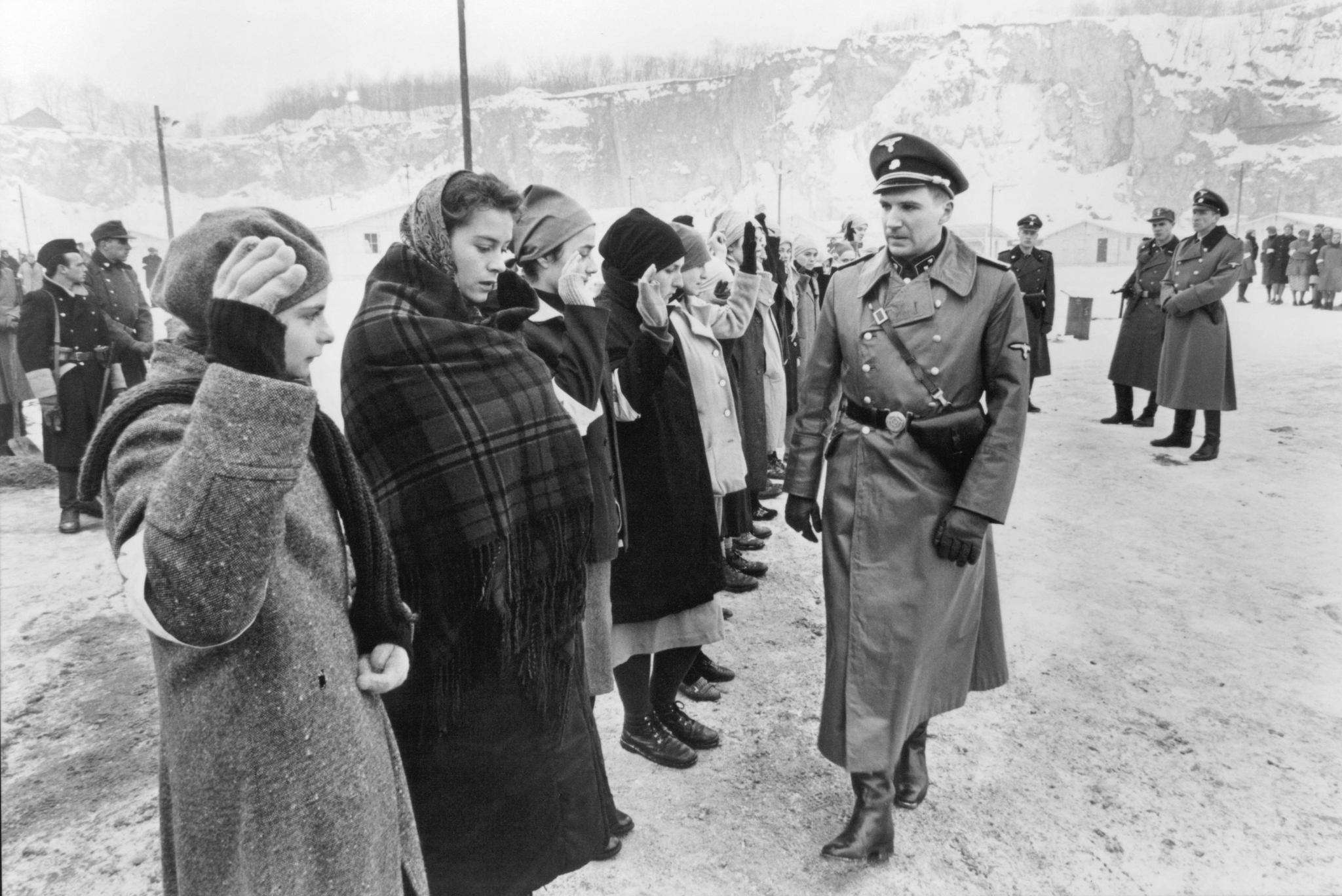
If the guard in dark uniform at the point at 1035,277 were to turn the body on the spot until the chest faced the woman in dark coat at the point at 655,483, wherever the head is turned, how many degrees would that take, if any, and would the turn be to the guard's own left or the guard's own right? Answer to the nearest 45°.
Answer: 0° — they already face them

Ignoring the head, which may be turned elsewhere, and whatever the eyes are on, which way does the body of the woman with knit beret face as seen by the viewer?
to the viewer's right

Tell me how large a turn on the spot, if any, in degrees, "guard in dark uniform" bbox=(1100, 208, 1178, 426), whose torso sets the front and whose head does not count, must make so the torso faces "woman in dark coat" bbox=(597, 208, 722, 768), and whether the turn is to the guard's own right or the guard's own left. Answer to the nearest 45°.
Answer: approximately 45° to the guard's own left

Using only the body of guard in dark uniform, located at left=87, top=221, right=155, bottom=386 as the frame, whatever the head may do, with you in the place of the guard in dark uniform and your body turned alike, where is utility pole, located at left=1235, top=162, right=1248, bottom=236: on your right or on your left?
on your left

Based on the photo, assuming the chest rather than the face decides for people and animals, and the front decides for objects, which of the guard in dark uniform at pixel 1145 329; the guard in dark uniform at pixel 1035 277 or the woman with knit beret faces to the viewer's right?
the woman with knit beret

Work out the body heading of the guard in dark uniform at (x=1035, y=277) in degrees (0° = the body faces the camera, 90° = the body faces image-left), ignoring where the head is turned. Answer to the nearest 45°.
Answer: approximately 0°

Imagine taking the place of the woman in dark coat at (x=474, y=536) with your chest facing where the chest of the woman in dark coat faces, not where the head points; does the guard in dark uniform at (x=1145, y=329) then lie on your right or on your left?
on your left

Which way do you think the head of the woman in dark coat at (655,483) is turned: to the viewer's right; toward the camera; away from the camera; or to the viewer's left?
to the viewer's right

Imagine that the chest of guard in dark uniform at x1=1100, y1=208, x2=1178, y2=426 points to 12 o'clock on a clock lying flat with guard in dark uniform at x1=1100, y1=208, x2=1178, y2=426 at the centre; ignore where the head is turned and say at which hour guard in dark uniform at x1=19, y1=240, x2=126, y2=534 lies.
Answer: guard in dark uniform at x1=19, y1=240, x2=126, y2=534 is roughly at 12 o'clock from guard in dark uniform at x1=1100, y1=208, x2=1178, y2=426.
